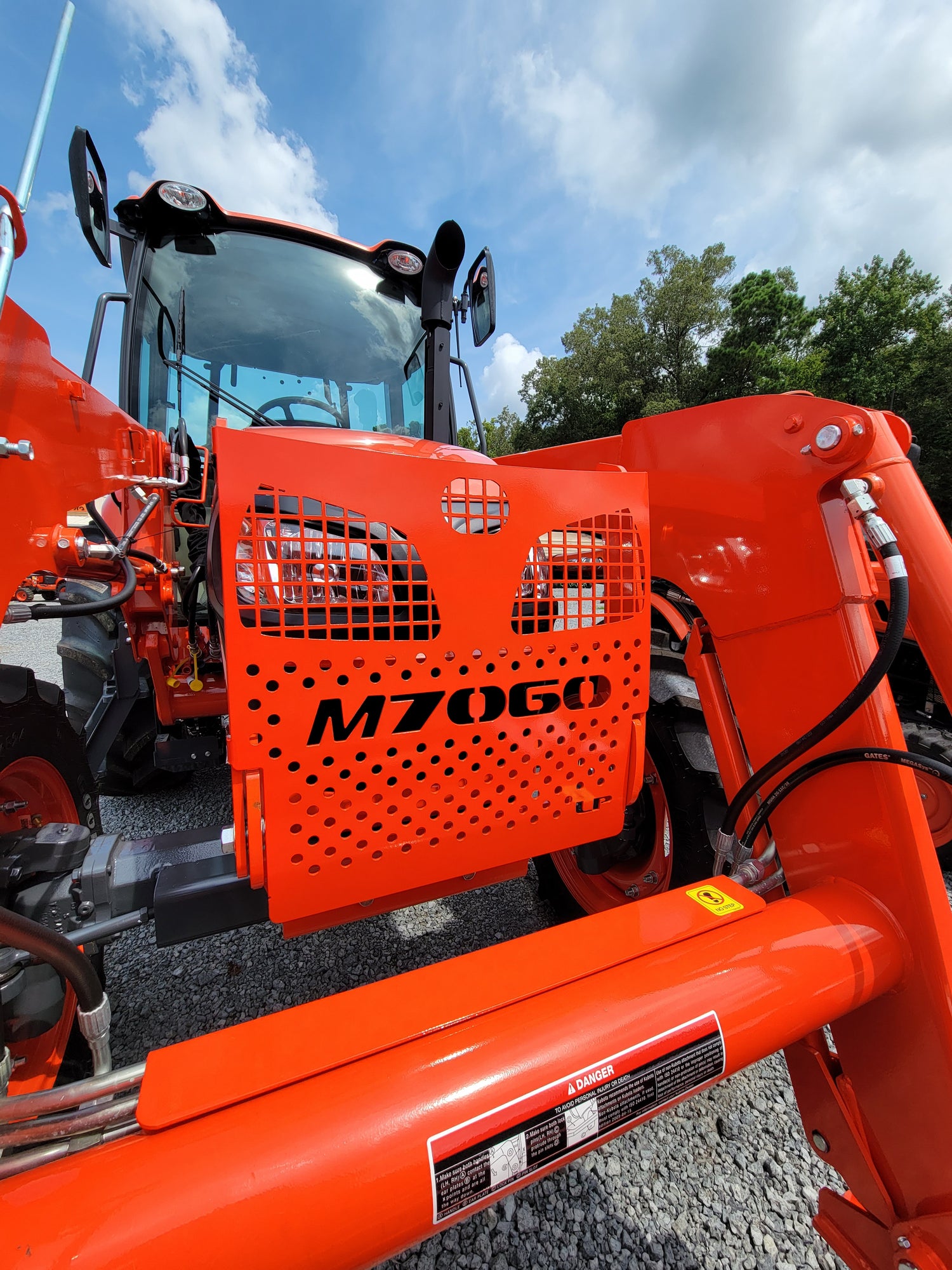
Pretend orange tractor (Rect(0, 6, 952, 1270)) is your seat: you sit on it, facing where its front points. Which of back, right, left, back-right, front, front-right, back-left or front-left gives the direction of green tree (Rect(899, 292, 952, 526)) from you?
left

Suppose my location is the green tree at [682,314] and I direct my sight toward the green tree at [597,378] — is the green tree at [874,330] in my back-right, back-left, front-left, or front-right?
back-left

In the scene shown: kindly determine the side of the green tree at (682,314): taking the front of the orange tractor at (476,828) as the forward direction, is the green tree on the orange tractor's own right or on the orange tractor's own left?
on the orange tractor's own left

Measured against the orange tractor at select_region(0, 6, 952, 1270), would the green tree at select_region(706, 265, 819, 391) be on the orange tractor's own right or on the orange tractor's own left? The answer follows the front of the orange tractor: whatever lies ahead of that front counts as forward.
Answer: on the orange tractor's own left

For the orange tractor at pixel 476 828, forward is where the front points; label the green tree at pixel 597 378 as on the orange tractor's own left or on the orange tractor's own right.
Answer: on the orange tractor's own left

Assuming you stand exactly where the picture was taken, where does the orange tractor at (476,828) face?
facing the viewer and to the right of the viewer

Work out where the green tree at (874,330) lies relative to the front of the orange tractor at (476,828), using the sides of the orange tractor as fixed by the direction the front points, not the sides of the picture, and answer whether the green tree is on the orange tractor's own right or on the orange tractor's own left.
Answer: on the orange tractor's own left
